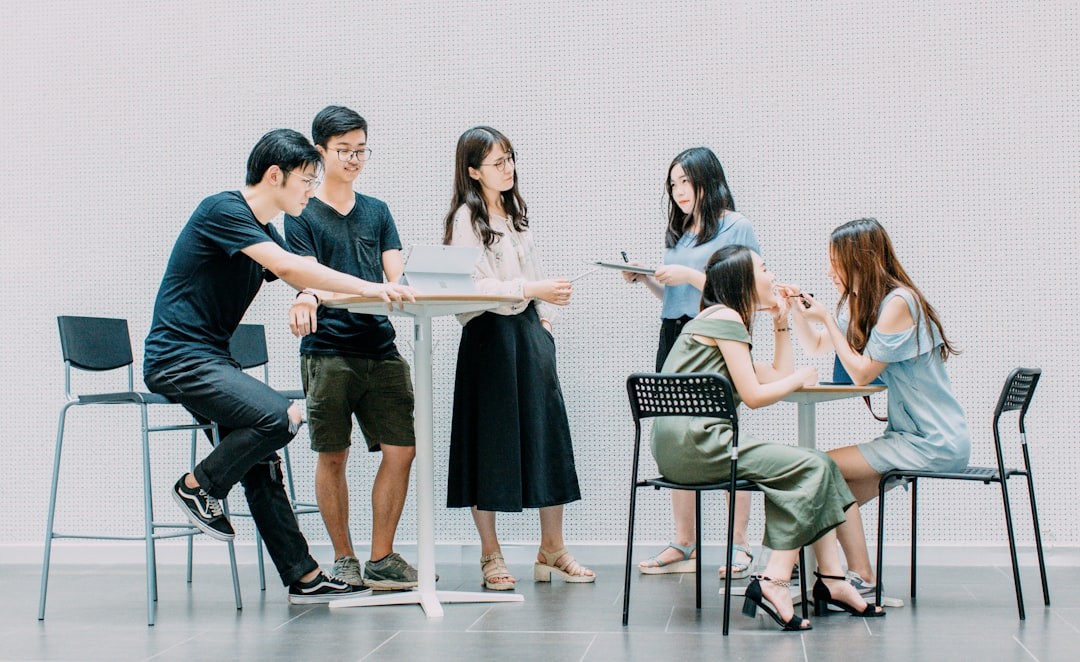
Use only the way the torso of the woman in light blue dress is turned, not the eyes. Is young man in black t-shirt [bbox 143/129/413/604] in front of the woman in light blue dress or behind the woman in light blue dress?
in front

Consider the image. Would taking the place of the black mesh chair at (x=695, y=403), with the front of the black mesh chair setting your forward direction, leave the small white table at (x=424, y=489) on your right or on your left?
on your left

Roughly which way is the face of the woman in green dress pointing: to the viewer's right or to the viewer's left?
to the viewer's right

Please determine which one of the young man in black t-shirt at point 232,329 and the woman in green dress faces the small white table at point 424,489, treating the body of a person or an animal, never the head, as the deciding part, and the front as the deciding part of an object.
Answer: the young man in black t-shirt

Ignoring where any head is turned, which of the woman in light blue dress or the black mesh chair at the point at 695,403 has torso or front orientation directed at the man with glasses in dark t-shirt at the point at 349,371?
the woman in light blue dress

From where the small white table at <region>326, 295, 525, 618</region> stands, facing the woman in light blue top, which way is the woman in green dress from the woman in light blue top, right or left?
right

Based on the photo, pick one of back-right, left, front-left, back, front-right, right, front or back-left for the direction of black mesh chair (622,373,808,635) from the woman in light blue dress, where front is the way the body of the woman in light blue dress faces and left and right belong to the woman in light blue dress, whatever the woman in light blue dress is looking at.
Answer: front-left

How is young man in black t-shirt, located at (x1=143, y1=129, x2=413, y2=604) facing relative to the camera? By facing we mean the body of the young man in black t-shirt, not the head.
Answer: to the viewer's right

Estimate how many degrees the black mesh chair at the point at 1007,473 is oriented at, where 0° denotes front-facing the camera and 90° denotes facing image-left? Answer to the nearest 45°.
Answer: approximately 90°

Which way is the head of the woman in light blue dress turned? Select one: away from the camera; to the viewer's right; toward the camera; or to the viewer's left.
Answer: to the viewer's left

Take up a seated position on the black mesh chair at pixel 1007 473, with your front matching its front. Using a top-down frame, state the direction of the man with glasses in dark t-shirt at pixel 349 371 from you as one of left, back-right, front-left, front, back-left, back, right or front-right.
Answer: front

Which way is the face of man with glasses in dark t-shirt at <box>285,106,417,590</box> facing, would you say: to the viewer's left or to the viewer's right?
to the viewer's right

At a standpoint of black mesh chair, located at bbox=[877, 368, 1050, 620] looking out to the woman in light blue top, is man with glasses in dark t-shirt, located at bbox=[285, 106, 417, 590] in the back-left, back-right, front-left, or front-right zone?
front-left

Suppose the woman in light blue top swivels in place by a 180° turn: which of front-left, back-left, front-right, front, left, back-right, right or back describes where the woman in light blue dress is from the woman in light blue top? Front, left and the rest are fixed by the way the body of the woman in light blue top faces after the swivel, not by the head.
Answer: right

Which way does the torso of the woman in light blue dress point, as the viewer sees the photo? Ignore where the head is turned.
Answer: to the viewer's left

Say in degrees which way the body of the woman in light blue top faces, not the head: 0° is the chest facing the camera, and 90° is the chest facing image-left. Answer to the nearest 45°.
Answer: approximately 45°

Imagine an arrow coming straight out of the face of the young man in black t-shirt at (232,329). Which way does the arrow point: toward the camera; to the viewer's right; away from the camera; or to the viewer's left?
to the viewer's right

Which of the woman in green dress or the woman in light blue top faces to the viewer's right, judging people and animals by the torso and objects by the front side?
the woman in green dress

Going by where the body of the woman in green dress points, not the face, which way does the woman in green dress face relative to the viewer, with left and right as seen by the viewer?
facing to the right of the viewer

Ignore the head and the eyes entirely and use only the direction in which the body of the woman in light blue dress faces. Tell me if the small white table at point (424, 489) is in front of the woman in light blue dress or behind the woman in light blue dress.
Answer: in front
